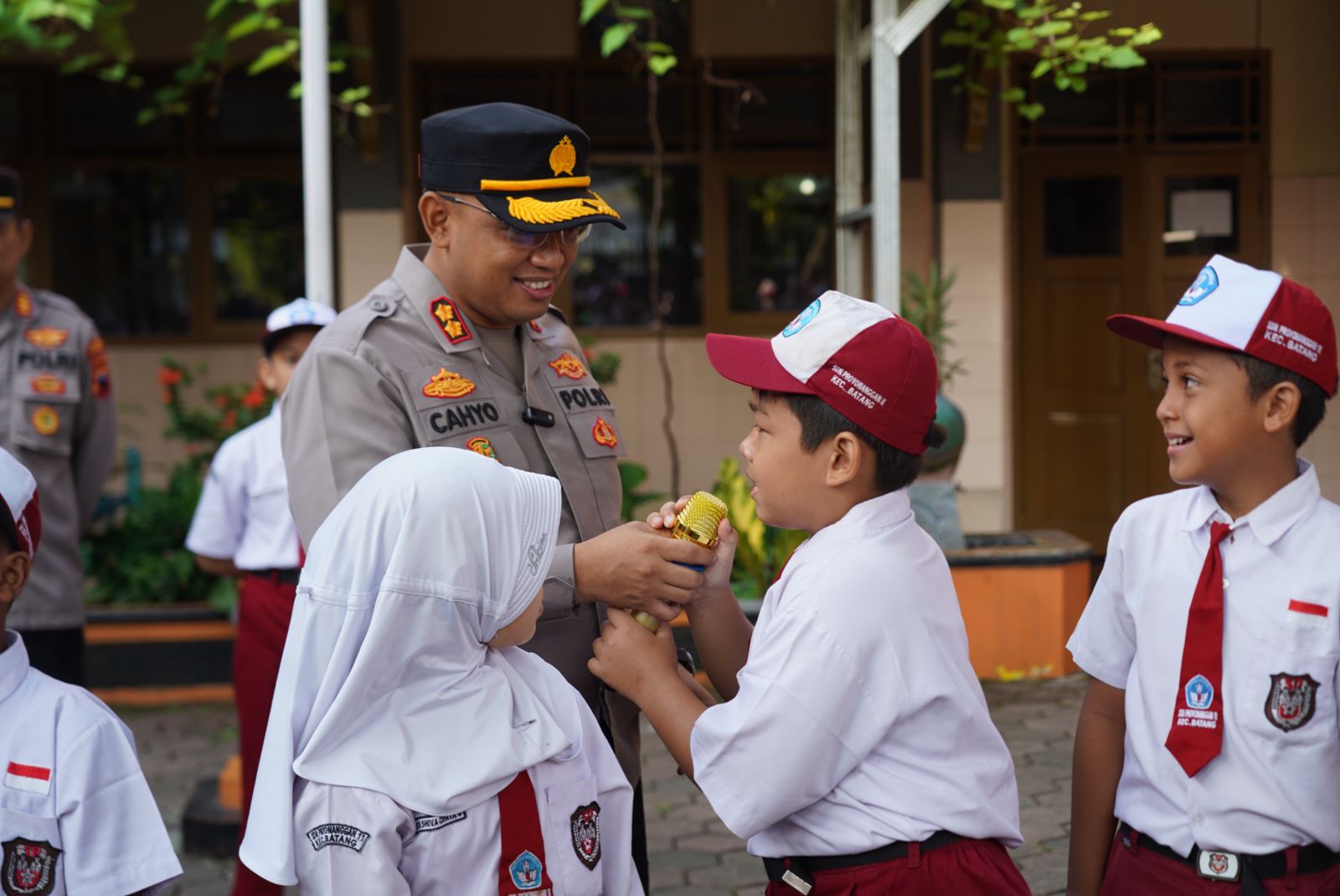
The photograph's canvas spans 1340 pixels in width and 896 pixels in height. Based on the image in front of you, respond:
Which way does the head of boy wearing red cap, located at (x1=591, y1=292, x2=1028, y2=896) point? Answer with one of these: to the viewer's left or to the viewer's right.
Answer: to the viewer's left

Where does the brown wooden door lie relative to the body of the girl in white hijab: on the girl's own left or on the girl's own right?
on the girl's own left

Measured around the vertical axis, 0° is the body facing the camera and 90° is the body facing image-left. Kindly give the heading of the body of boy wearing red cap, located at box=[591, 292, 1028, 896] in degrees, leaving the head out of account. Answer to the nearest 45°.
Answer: approximately 90°

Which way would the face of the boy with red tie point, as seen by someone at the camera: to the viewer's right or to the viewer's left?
to the viewer's left

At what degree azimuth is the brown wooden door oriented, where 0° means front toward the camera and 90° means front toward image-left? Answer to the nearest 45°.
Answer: approximately 0°

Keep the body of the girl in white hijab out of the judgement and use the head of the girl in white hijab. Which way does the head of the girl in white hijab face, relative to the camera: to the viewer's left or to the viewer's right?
to the viewer's right
